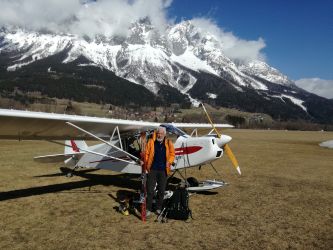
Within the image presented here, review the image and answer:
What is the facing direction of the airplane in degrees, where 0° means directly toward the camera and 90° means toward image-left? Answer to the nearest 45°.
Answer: approximately 315°

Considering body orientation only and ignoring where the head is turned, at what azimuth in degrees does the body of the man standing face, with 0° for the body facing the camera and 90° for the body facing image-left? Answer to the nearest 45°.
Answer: approximately 0°
